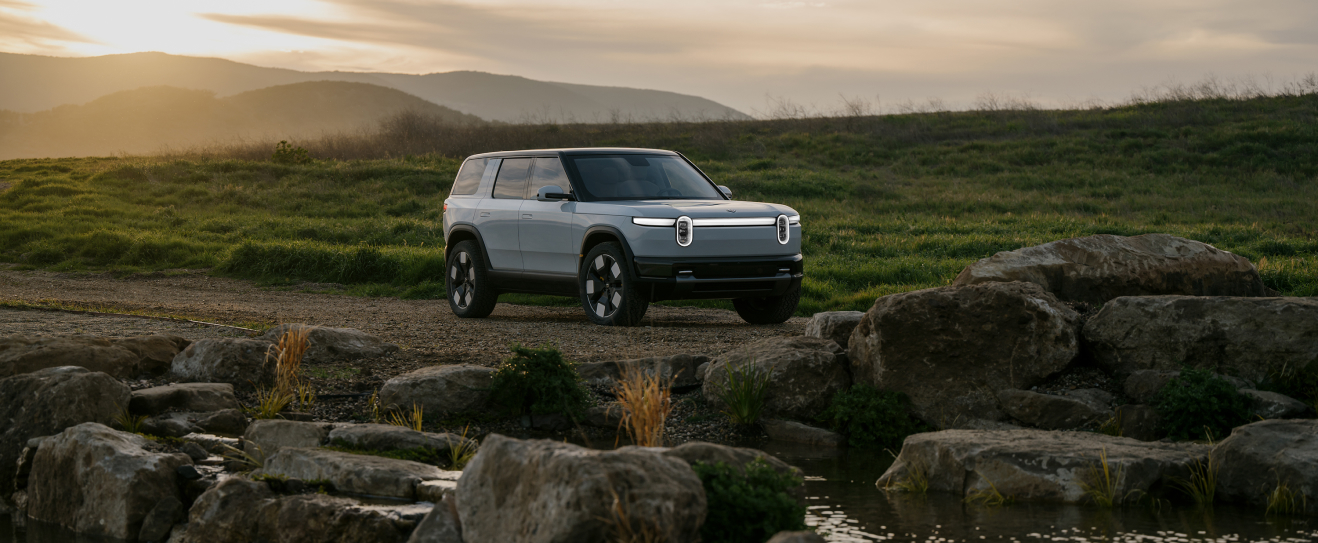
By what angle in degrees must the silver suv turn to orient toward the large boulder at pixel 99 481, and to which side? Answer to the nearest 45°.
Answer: approximately 90° to its right

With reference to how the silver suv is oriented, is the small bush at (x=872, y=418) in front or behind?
in front

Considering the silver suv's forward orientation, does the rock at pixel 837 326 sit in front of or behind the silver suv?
in front

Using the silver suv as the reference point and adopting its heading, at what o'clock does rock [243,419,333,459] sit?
The rock is roughly at 2 o'clock from the silver suv.

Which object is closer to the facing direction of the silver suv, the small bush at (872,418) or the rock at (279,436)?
the small bush

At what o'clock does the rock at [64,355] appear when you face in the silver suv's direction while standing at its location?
The rock is roughly at 3 o'clock from the silver suv.

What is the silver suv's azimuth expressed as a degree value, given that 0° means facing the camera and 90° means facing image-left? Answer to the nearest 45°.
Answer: approximately 315°

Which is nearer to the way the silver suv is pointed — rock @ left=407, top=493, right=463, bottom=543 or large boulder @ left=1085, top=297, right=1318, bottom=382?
the large boulder

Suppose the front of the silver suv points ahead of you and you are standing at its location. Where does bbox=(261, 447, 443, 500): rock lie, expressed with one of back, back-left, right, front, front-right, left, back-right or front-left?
front-right

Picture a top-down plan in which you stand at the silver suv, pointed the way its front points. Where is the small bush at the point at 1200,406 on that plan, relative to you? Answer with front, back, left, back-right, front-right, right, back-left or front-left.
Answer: front

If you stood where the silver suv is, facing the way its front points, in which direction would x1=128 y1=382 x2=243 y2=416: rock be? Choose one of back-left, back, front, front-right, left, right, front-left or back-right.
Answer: right

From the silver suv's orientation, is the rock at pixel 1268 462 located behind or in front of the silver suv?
in front

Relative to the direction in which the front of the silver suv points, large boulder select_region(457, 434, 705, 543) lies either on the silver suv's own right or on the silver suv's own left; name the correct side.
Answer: on the silver suv's own right

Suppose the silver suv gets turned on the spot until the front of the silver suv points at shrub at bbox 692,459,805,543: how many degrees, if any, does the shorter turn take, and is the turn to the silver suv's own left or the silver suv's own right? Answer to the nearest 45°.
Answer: approximately 45° to the silver suv's own right

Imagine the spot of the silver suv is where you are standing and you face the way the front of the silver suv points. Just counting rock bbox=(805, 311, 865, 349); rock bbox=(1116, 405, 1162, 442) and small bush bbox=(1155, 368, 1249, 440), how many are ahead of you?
3

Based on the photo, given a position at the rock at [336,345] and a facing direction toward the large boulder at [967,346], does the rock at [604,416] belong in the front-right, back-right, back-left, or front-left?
front-right

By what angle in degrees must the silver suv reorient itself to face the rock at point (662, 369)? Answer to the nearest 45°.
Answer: approximately 45° to its right
